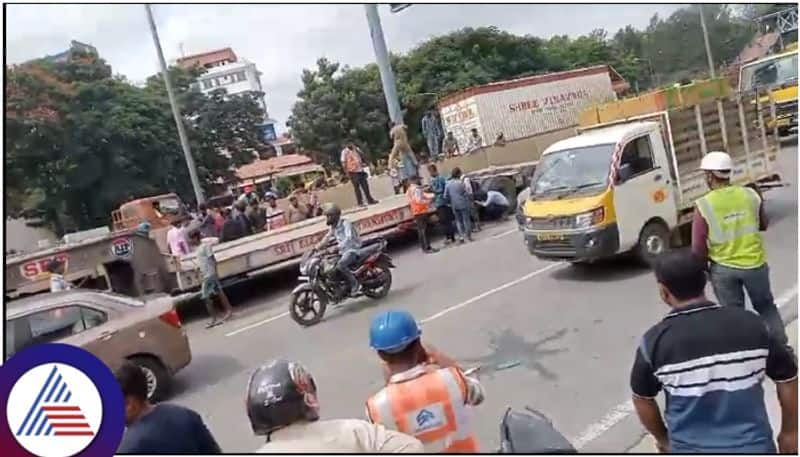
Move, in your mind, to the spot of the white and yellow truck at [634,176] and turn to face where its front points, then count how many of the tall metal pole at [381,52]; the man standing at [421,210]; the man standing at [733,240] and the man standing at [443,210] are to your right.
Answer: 3

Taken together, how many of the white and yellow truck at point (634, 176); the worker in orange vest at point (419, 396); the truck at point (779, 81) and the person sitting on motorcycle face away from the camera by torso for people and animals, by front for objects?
1

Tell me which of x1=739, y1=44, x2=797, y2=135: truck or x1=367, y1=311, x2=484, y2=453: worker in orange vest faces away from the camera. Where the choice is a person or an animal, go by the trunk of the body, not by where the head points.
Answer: the worker in orange vest

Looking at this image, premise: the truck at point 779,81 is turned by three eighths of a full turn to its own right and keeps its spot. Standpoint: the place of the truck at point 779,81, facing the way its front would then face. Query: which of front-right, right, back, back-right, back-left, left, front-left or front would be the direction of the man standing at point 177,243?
back-left

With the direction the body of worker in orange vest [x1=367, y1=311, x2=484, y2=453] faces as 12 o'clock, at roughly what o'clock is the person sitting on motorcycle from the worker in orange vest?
The person sitting on motorcycle is roughly at 12 o'clock from the worker in orange vest.

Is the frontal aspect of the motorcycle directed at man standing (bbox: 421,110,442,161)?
no

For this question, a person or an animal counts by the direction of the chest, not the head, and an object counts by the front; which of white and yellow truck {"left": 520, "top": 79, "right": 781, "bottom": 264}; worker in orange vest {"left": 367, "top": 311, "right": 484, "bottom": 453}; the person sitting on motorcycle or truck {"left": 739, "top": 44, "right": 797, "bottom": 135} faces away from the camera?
the worker in orange vest

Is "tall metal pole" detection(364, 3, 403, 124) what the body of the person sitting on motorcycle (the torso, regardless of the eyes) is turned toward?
no

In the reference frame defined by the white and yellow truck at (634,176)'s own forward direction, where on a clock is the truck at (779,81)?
The truck is roughly at 5 o'clock from the white and yellow truck.

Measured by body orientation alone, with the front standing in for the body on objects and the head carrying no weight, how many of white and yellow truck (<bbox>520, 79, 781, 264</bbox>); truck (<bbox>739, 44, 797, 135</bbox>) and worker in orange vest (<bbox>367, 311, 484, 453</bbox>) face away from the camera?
1

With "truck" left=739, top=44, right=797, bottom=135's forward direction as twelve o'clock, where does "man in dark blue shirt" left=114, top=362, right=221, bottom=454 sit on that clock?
The man in dark blue shirt is roughly at 11 o'clock from the truck.

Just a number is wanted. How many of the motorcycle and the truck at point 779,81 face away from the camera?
0

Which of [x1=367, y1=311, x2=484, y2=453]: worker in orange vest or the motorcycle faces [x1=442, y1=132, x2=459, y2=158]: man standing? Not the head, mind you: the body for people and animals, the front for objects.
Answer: the worker in orange vest

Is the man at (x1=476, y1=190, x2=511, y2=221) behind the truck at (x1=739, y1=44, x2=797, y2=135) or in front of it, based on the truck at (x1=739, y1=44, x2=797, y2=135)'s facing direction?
in front

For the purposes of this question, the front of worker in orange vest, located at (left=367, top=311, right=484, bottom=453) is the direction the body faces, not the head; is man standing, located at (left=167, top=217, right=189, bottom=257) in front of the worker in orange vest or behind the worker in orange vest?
in front

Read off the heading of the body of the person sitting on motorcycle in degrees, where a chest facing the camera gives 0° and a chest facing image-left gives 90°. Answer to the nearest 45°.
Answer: approximately 45°

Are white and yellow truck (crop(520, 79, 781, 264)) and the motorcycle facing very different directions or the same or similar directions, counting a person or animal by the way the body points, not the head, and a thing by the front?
same or similar directions

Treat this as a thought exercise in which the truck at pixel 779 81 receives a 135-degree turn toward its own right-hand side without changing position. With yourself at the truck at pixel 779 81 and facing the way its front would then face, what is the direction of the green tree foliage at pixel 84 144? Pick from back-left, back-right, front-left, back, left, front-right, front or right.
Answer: left

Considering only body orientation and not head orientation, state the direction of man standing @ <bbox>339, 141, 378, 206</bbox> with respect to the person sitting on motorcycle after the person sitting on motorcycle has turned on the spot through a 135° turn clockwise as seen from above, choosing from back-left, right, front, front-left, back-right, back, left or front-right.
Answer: front

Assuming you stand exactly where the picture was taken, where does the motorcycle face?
facing the viewer and to the left of the viewer

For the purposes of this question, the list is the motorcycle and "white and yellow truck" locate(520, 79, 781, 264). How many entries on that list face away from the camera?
0

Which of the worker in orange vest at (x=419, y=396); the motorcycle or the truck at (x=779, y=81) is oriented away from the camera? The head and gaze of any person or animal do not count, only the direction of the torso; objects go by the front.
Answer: the worker in orange vest

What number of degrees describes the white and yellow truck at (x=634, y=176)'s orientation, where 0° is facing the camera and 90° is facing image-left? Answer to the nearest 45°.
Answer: approximately 45°

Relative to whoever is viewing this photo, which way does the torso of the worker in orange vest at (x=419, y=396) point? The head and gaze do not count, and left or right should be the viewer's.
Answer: facing away from the viewer
